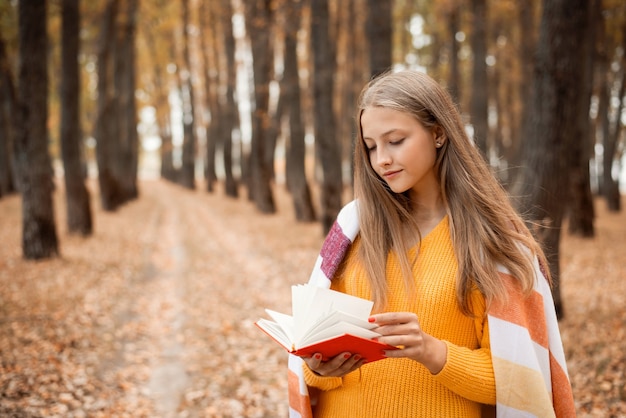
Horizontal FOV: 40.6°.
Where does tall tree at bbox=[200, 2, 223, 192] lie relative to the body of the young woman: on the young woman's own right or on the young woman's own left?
on the young woman's own right

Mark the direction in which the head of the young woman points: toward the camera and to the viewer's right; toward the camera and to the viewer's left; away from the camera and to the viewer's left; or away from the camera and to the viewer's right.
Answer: toward the camera and to the viewer's left
